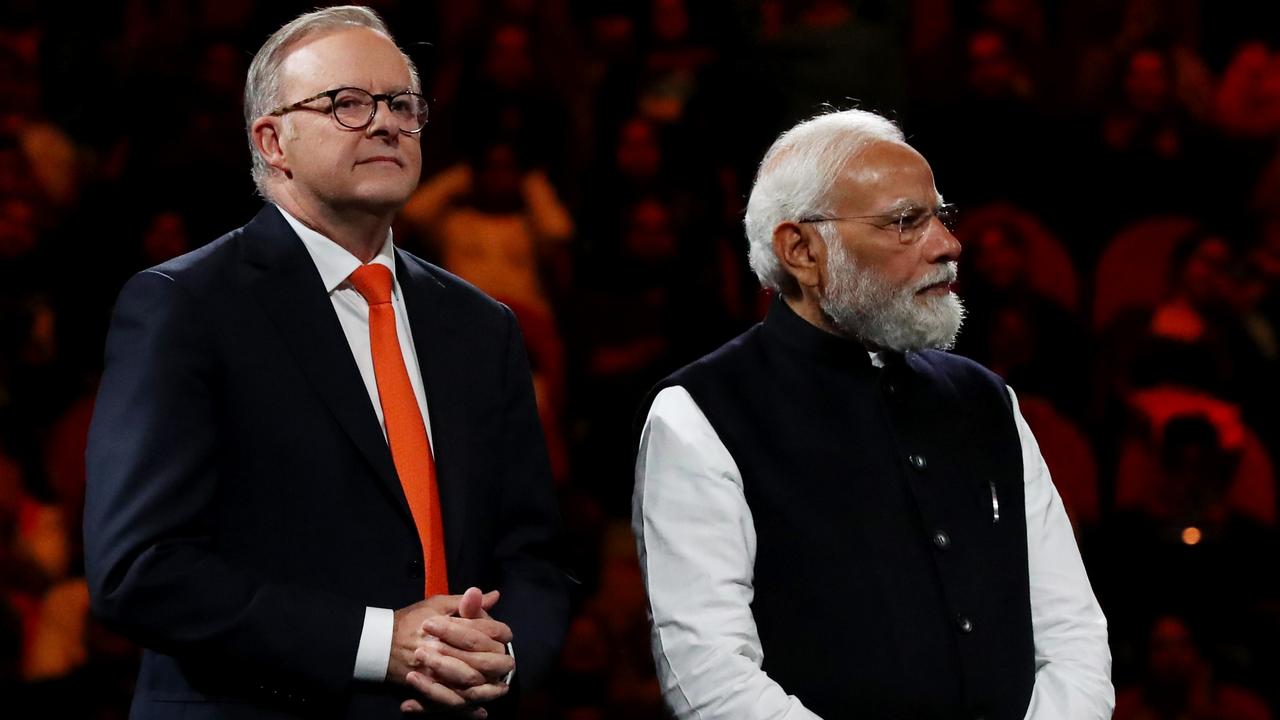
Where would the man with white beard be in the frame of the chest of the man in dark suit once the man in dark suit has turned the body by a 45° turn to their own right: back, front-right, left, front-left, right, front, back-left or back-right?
left

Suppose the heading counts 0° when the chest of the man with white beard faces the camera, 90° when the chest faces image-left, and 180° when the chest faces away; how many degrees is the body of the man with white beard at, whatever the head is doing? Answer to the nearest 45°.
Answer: approximately 315°

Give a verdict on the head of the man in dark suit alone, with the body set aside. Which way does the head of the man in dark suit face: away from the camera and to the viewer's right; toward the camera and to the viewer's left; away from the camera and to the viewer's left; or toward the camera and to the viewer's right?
toward the camera and to the viewer's right

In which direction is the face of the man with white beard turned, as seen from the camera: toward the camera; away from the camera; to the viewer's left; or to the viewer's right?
to the viewer's right

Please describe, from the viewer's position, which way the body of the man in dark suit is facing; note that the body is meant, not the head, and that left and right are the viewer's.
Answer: facing the viewer and to the right of the viewer
